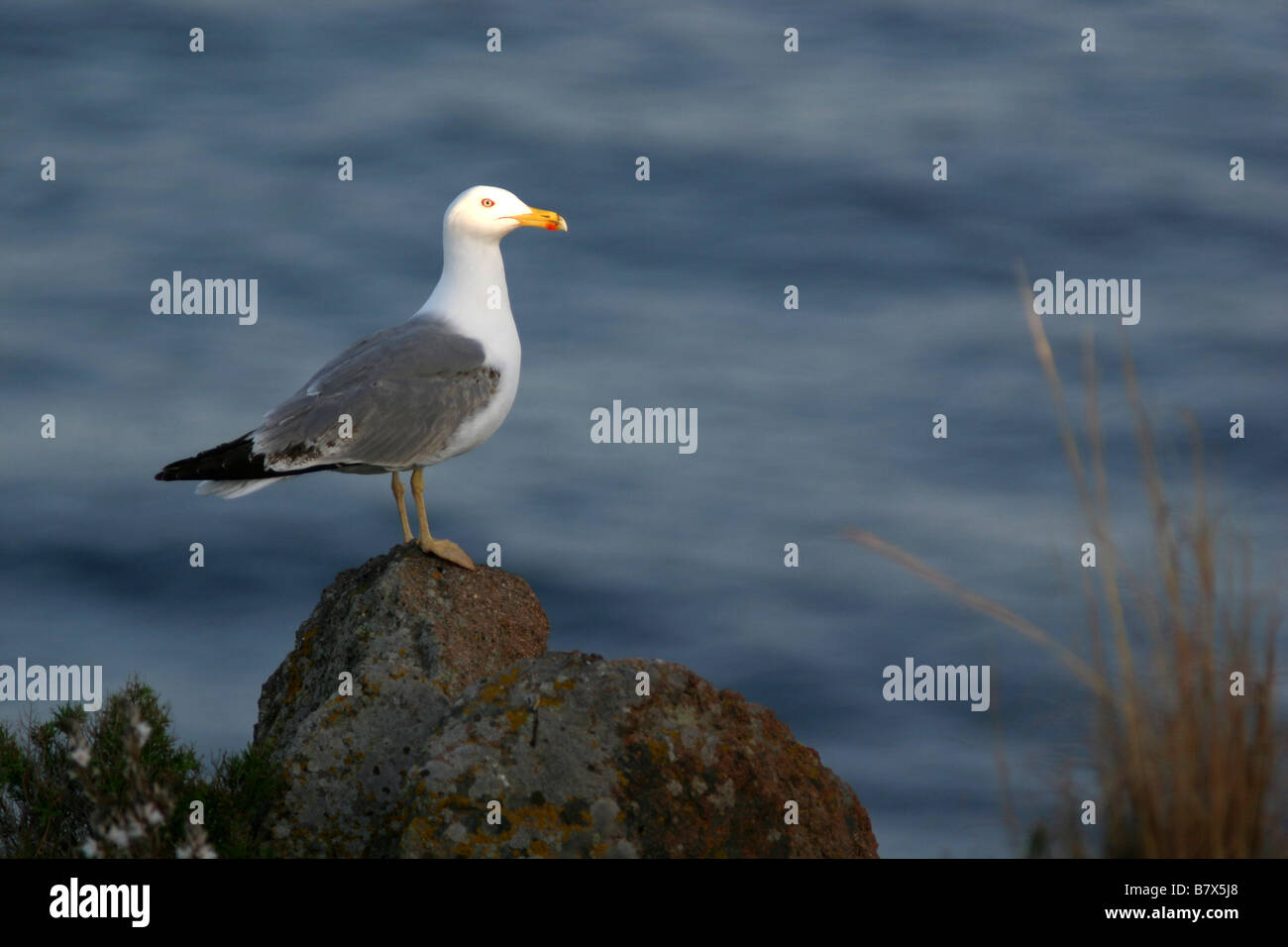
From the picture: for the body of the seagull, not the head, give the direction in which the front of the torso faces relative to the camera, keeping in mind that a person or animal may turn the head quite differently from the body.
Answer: to the viewer's right
